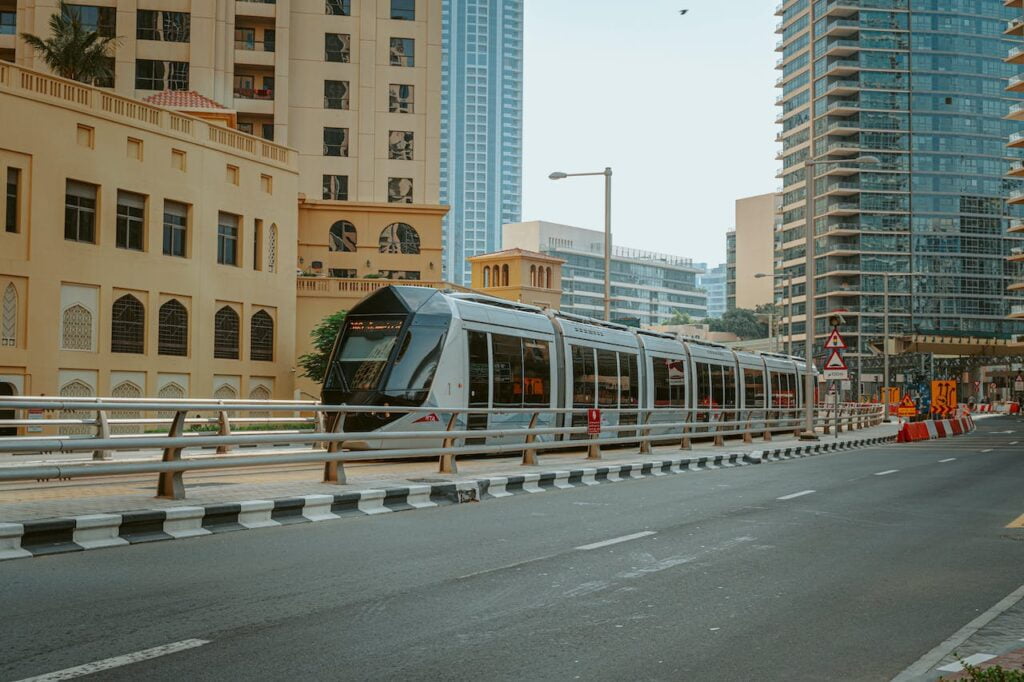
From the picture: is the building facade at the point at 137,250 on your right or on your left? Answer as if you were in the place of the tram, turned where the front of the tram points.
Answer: on your right

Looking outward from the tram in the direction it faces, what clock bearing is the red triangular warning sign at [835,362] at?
The red triangular warning sign is roughly at 6 o'clock from the tram.

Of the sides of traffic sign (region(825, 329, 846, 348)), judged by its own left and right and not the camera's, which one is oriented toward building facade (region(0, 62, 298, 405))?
right

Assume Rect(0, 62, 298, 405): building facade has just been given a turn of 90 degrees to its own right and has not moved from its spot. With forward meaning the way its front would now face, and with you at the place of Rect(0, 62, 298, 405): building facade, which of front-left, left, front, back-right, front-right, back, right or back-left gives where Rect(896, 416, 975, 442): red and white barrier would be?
back-left

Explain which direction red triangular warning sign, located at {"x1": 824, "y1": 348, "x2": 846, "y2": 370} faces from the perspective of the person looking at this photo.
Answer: facing the viewer

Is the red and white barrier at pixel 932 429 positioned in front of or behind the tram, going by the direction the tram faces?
behind

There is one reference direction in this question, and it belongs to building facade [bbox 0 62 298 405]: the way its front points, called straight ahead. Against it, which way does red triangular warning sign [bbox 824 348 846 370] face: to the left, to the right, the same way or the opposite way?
to the right

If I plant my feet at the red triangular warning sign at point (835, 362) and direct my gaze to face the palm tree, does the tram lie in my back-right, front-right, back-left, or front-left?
front-left

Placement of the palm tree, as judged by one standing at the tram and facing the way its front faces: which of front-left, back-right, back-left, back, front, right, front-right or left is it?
right

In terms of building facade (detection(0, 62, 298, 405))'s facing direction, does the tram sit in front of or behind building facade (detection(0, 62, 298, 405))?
in front

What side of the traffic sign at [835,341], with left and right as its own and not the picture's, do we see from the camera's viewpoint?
front

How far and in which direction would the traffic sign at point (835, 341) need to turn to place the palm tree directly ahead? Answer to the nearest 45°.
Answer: approximately 90° to its right

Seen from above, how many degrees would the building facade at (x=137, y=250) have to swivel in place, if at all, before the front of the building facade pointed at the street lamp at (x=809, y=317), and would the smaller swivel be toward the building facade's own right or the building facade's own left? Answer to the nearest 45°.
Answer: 0° — it already faces it

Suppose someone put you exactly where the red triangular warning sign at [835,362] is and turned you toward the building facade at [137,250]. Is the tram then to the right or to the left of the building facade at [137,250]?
left

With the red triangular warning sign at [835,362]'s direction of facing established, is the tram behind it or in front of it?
in front
